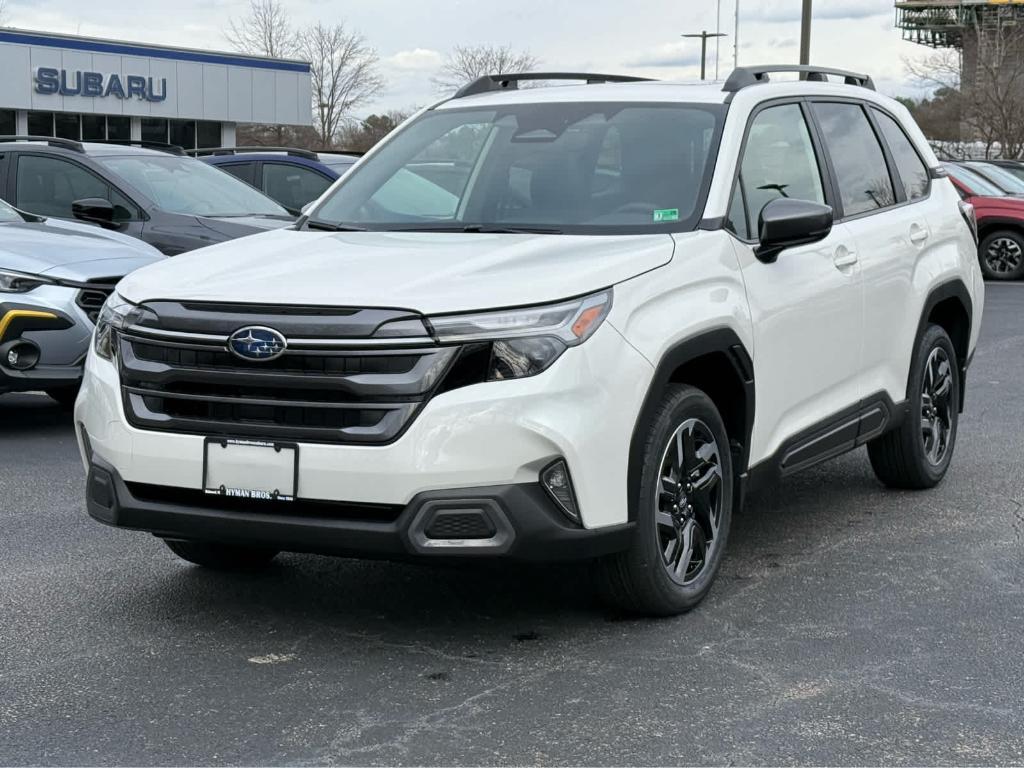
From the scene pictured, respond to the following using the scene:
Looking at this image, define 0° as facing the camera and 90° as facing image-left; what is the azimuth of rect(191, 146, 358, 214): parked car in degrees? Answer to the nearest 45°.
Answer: approximately 315°

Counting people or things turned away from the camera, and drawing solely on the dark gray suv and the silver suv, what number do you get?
0

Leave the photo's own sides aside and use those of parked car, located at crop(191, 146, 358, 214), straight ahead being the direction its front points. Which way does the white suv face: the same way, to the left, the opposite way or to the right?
to the right

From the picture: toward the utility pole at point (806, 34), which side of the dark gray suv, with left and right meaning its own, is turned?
left

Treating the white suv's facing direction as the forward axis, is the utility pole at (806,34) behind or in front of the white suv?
behind

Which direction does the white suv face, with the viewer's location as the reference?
facing the viewer and to the left of the viewer

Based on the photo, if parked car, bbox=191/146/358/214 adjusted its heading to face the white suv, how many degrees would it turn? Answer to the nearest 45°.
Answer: approximately 45° to its right
